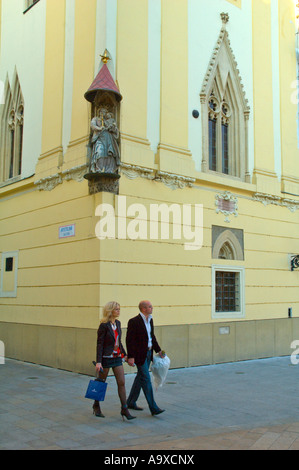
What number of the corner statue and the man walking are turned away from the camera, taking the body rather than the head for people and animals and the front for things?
0

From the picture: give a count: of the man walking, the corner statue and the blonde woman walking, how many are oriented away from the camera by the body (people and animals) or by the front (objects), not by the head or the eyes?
0

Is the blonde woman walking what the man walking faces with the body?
no

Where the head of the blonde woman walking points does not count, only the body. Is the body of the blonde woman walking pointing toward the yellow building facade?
no

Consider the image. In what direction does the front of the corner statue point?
toward the camera

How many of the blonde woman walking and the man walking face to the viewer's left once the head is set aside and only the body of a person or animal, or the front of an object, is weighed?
0

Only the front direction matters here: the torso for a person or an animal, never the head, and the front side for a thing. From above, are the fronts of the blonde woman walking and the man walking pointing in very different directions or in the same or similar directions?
same or similar directions
